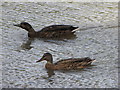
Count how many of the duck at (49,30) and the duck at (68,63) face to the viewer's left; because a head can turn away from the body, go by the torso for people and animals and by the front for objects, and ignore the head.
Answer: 2

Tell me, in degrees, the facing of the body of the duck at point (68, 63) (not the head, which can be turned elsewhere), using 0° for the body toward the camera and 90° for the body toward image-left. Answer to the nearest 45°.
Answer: approximately 90°

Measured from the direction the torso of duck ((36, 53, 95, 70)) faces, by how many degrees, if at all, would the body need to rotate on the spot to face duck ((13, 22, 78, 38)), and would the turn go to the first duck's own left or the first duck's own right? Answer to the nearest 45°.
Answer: approximately 90° to the first duck's own right

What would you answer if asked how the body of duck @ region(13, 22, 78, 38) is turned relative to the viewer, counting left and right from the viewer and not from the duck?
facing to the left of the viewer

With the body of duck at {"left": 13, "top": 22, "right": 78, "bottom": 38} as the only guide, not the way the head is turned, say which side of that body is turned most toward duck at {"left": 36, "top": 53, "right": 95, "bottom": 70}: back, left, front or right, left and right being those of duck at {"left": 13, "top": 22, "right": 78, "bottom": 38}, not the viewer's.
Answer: left
